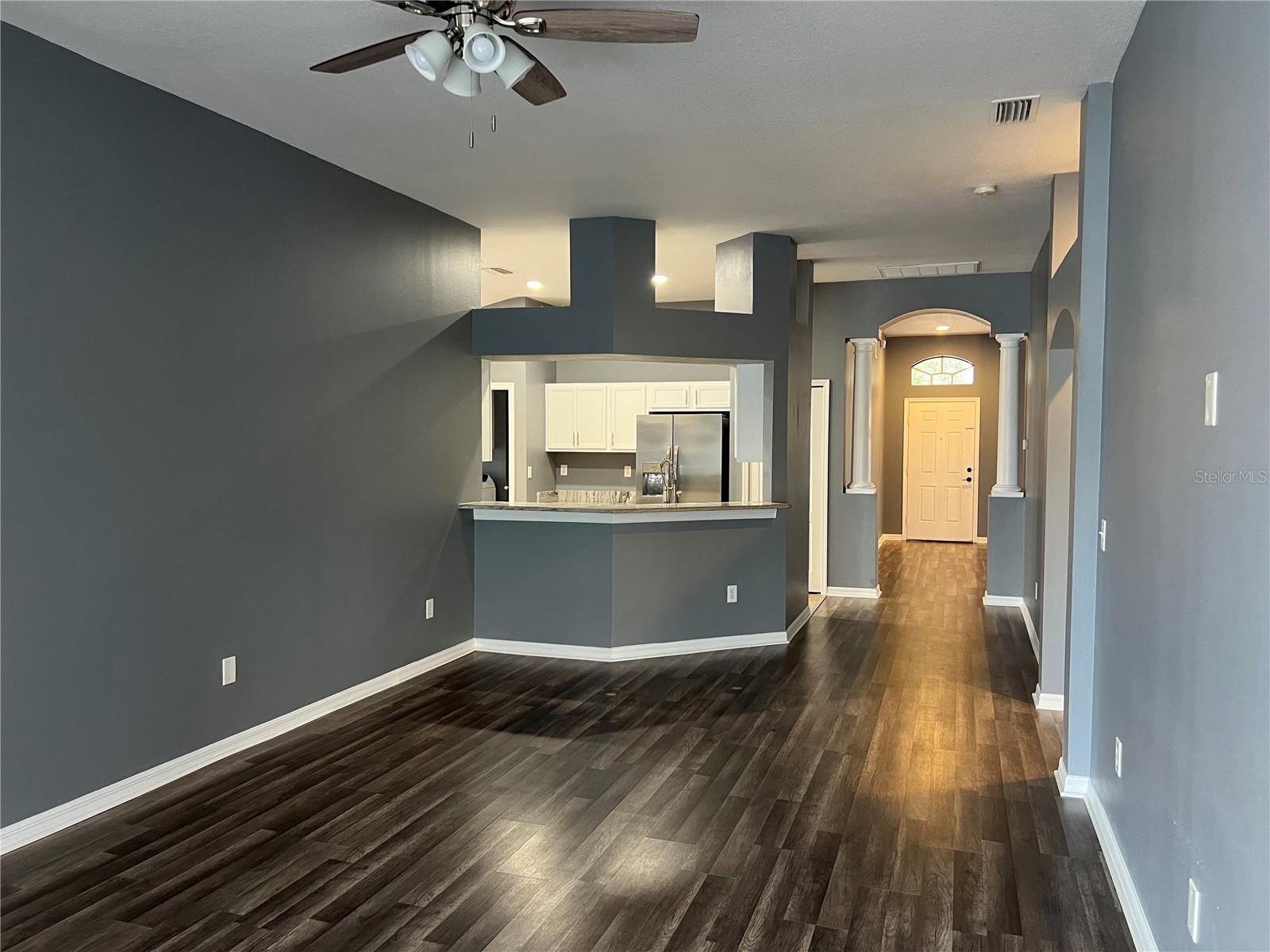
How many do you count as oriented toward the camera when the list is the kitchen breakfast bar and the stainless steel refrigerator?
2

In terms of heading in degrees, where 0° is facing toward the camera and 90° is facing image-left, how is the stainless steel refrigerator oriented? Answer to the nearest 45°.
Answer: approximately 0°

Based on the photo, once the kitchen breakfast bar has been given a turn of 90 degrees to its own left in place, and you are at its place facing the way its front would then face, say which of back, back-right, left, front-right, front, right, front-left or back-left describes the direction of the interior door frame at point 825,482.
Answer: front-left

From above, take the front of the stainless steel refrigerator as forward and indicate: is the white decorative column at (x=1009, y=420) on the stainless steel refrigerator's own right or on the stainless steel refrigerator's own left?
on the stainless steel refrigerator's own left

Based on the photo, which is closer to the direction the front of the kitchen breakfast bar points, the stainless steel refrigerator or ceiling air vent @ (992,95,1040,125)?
the ceiling air vent

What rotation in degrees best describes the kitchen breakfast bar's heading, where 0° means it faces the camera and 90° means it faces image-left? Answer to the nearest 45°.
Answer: approximately 0°

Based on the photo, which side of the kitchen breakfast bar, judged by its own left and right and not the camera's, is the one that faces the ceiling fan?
front

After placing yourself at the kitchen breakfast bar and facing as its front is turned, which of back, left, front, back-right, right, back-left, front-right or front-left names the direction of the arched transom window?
back-left

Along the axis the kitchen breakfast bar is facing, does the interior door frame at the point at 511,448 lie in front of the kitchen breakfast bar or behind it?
behind

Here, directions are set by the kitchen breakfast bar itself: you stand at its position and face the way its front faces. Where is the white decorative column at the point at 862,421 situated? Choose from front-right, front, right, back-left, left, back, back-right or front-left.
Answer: back-left

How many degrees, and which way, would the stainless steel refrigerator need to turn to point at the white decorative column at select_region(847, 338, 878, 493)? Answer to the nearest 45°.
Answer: approximately 135° to its left

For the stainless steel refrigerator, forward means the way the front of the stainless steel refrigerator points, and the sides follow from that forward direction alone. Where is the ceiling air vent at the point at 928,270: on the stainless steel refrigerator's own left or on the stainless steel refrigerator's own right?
on the stainless steel refrigerator's own left

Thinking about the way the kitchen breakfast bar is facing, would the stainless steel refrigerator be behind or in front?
behind

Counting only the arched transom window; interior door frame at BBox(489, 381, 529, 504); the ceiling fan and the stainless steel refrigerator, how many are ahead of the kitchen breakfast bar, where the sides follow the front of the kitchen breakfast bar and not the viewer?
1

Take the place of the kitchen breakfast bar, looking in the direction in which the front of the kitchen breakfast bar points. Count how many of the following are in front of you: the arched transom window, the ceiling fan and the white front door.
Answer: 1
